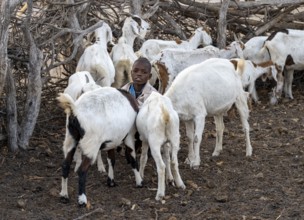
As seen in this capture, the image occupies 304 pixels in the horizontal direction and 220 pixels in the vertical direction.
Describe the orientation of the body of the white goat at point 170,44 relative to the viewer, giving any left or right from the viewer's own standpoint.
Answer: facing to the right of the viewer

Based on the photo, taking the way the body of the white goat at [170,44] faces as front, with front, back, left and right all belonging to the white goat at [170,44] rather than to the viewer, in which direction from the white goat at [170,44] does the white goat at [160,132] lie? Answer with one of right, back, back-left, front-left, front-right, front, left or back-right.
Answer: right

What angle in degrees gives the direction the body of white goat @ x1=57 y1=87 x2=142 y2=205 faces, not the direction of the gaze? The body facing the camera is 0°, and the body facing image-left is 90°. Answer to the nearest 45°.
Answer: approximately 225°

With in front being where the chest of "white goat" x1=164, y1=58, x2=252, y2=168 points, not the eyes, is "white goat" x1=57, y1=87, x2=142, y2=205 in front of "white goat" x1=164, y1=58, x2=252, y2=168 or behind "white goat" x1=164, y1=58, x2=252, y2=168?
in front

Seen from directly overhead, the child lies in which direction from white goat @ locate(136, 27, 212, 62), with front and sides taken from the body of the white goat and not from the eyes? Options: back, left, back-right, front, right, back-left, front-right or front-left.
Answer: right

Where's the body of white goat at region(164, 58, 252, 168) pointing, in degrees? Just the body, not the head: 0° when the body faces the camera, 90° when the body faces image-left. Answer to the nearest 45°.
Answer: approximately 45°

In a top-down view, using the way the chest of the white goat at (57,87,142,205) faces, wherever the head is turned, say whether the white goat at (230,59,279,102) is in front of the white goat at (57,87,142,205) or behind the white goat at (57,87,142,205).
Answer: in front
